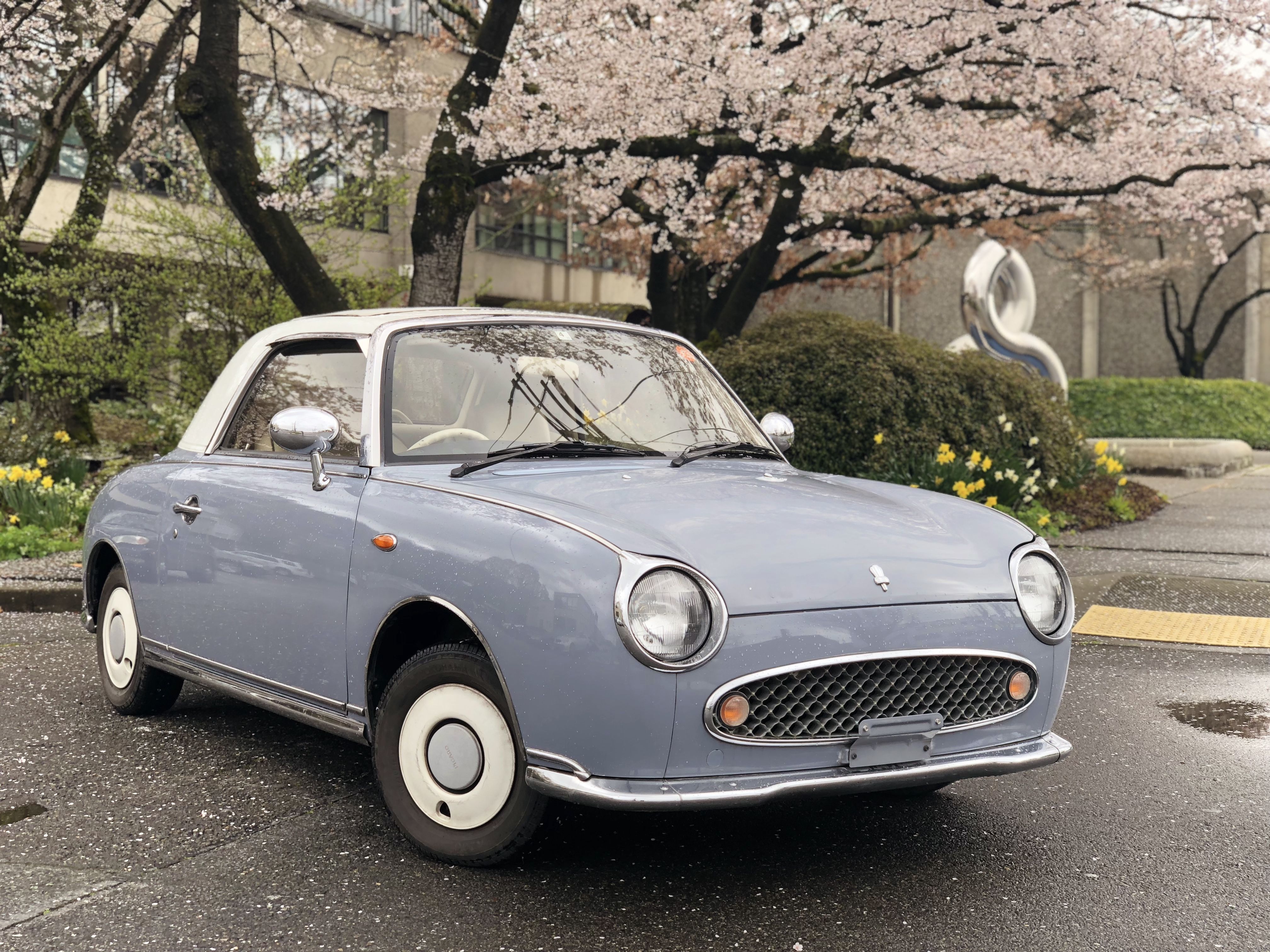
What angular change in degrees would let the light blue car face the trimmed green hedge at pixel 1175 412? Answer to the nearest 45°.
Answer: approximately 90° to its left

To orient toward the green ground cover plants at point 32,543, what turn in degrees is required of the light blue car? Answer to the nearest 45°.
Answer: approximately 180°

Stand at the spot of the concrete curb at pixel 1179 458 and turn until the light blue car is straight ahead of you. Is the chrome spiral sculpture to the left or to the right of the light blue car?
right

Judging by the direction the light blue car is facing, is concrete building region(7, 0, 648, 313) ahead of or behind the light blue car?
behind

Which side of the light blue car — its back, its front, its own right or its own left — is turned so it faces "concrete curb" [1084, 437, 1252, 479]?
left

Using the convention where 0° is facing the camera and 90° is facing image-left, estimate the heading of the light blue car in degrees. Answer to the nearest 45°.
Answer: approximately 315°

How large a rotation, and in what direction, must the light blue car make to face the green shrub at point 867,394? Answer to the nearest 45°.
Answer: approximately 135° to its left

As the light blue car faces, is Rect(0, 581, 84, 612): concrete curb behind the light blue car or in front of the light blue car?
behind

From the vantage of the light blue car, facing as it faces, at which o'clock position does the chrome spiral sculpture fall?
The chrome spiral sculpture is roughly at 8 o'clock from the light blue car.

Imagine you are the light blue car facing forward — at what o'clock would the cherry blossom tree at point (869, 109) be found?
The cherry blossom tree is roughly at 8 o'clock from the light blue car.
